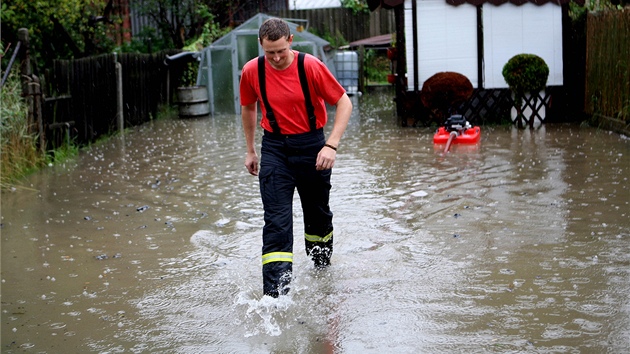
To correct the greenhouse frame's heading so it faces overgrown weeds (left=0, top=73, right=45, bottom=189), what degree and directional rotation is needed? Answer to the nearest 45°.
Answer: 0° — it already faces it

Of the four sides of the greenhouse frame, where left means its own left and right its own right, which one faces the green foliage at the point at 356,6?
back

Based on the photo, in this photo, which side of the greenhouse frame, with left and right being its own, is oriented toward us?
front

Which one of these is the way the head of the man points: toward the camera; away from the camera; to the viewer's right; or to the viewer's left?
toward the camera

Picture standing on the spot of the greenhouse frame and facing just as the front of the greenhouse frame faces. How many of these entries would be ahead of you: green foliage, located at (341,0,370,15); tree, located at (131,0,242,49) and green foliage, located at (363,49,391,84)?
0

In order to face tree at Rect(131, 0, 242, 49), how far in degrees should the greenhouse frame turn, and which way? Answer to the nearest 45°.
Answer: approximately 180°

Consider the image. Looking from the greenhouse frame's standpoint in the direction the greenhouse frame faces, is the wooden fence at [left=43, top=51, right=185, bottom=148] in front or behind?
in front

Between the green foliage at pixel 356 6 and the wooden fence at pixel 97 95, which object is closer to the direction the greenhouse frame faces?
the wooden fence

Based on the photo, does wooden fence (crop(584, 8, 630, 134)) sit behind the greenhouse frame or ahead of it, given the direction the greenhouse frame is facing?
ahead

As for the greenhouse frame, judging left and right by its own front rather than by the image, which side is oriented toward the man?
front

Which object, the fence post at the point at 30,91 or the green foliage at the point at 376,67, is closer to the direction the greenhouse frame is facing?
the fence post

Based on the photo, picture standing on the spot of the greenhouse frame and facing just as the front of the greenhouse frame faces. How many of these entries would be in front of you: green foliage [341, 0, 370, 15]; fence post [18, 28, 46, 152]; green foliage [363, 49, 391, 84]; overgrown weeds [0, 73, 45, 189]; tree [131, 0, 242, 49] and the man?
3

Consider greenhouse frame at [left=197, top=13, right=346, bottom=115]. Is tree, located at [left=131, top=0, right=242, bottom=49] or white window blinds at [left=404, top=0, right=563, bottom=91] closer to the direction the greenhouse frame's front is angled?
the white window blinds
